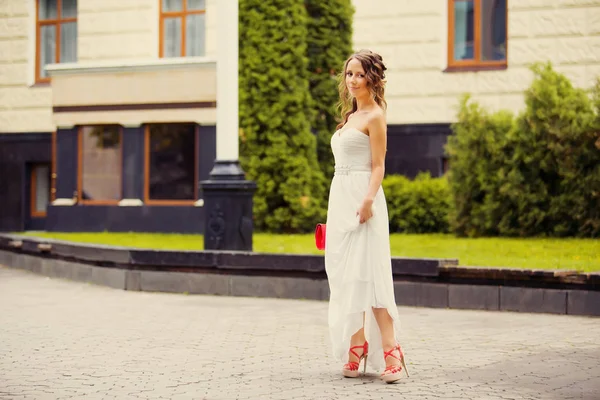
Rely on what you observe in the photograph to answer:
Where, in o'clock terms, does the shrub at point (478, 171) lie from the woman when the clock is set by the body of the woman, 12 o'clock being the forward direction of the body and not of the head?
The shrub is roughly at 5 o'clock from the woman.

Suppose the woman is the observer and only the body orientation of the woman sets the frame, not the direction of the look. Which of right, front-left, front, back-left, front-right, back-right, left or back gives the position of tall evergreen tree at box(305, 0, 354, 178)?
back-right

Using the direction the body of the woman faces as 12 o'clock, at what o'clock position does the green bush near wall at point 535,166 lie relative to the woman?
The green bush near wall is roughly at 5 o'clock from the woman.

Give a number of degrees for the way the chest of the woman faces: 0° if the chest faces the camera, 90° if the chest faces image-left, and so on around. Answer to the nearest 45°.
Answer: approximately 45°

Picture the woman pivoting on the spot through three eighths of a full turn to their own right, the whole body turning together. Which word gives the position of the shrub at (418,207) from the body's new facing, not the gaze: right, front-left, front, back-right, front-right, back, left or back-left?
front

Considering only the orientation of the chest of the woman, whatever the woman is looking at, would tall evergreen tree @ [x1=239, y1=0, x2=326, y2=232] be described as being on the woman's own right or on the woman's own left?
on the woman's own right
